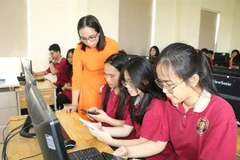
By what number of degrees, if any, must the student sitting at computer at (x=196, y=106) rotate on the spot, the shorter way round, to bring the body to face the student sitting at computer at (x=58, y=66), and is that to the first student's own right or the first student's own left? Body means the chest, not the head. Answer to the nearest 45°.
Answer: approximately 90° to the first student's own right

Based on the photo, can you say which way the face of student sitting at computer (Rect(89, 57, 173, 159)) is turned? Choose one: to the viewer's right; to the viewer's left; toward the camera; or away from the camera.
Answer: to the viewer's left

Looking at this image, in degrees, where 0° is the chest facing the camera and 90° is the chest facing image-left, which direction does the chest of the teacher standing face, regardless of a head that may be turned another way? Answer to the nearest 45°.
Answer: approximately 0°

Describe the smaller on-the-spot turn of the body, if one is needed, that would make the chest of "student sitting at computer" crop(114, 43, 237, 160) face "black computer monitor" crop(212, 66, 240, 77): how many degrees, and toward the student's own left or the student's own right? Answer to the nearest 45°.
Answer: approximately 135° to the student's own right

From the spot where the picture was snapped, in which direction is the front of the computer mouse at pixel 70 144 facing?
facing to the left of the viewer

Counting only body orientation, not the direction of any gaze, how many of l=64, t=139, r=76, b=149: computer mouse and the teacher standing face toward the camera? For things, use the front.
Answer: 1
